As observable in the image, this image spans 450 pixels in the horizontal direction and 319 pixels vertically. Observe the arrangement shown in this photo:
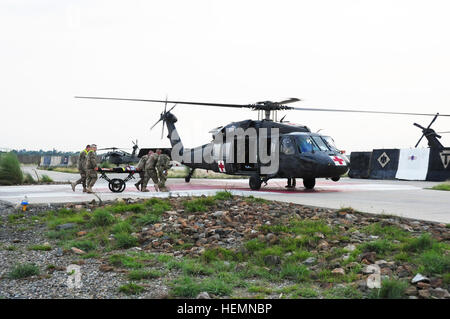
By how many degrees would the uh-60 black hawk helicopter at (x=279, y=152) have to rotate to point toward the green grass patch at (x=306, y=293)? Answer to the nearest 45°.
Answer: approximately 45° to its right

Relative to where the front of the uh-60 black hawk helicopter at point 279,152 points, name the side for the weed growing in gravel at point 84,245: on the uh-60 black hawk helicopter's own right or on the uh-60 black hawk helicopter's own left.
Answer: on the uh-60 black hawk helicopter's own right

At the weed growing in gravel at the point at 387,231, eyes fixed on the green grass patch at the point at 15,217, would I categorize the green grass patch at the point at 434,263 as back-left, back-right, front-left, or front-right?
back-left

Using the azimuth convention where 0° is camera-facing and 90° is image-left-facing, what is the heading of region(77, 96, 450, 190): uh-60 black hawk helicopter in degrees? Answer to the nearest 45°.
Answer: approximately 315°

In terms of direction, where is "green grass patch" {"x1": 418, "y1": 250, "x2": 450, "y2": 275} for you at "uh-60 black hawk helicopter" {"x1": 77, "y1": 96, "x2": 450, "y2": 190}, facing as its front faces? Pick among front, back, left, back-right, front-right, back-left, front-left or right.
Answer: front-right

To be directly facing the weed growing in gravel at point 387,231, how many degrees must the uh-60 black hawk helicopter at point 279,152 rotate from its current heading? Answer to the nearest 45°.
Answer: approximately 45° to its right
